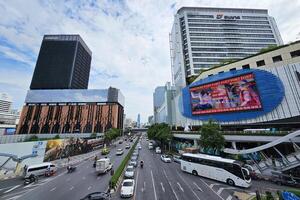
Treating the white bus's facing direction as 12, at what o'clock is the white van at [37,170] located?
The white van is roughly at 4 o'clock from the white bus.

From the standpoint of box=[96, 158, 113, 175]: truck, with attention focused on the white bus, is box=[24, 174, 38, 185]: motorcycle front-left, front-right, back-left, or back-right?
back-right

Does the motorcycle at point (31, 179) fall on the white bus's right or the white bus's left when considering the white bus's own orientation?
on its right

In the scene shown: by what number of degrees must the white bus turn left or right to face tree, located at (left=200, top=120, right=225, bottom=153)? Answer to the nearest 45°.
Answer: approximately 135° to its left

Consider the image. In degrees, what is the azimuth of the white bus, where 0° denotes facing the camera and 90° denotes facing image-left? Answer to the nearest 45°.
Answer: approximately 315°
